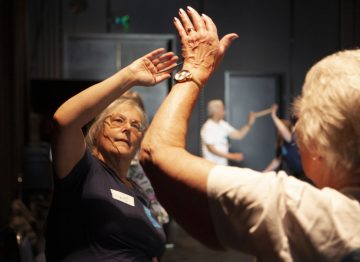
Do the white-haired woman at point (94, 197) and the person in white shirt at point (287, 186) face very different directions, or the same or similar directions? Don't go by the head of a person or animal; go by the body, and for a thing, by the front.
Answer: very different directions

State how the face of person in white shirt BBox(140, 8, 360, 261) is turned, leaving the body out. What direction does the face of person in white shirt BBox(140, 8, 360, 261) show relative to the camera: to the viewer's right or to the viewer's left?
to the viewer's left

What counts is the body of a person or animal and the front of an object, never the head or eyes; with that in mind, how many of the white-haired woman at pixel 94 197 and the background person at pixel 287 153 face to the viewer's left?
1

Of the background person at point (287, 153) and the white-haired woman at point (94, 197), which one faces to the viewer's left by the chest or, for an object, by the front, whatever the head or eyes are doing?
the background person

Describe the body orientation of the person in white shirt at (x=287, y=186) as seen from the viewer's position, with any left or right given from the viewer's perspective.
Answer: facing away from the viewer and to the left of the viewer

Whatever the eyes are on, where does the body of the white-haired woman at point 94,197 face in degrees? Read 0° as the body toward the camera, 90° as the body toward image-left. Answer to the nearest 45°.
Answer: approximately 315°

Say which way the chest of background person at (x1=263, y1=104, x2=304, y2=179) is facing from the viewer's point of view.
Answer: to the viewer's left
